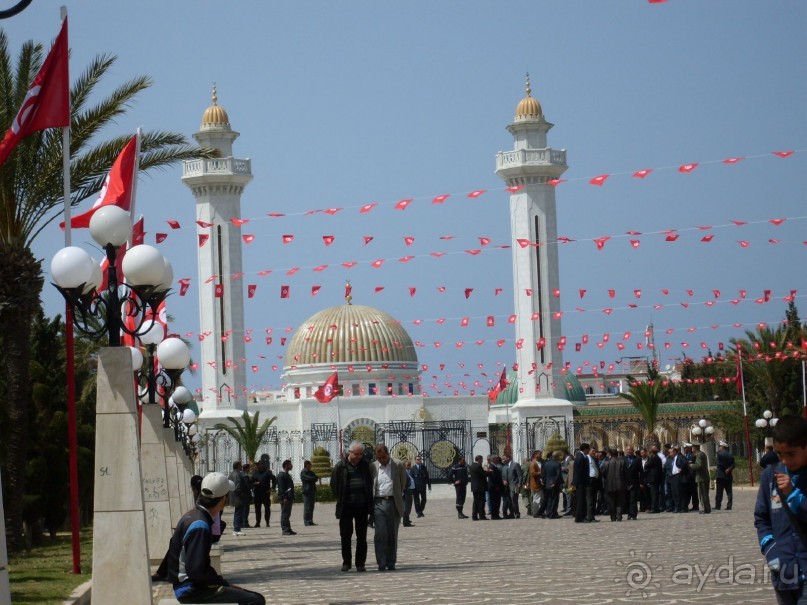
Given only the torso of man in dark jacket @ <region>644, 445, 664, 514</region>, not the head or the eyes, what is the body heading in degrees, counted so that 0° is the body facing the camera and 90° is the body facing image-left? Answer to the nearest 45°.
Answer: approximately 180°

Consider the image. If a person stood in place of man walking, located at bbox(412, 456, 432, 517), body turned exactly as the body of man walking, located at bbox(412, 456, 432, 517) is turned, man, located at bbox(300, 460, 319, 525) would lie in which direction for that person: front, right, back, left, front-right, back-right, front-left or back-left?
front-right

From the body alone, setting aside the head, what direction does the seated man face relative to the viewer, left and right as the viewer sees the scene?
facing to the right of the viewer

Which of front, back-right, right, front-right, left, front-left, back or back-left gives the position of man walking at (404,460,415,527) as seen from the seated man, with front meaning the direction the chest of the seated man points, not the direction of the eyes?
left

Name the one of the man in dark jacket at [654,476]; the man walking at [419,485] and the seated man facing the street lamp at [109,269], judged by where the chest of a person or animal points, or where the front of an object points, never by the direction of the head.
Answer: the man walking

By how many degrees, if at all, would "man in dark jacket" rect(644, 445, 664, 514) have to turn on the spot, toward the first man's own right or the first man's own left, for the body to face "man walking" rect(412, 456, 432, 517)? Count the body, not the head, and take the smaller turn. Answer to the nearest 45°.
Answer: approximately 45° to the first man's own left

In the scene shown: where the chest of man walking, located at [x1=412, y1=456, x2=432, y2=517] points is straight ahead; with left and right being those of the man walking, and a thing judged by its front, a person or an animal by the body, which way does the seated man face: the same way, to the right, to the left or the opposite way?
to the left

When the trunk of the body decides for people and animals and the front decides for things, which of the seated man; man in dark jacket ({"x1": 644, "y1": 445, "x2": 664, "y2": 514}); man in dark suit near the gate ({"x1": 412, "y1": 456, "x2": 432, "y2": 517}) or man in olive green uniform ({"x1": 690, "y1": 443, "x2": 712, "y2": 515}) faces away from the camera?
the man in dark jacket
